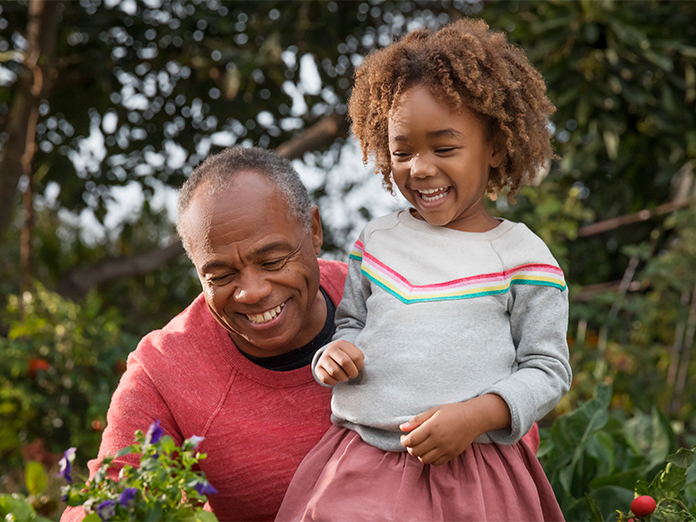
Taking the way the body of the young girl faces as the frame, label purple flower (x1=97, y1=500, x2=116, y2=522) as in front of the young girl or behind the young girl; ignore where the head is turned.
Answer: in front

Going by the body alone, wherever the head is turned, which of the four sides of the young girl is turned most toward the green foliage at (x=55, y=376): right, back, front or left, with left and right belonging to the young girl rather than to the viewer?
right

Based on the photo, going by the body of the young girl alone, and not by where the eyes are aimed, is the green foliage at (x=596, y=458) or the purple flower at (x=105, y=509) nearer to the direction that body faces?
the purple flower

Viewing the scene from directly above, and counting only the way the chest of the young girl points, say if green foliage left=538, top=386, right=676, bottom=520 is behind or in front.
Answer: behind

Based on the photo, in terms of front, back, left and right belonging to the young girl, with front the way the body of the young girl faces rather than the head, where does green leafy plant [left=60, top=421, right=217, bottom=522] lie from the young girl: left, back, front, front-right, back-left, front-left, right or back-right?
front

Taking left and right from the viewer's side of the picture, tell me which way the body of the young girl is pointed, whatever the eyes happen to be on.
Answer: facing the viewer and to the left of the viewer
